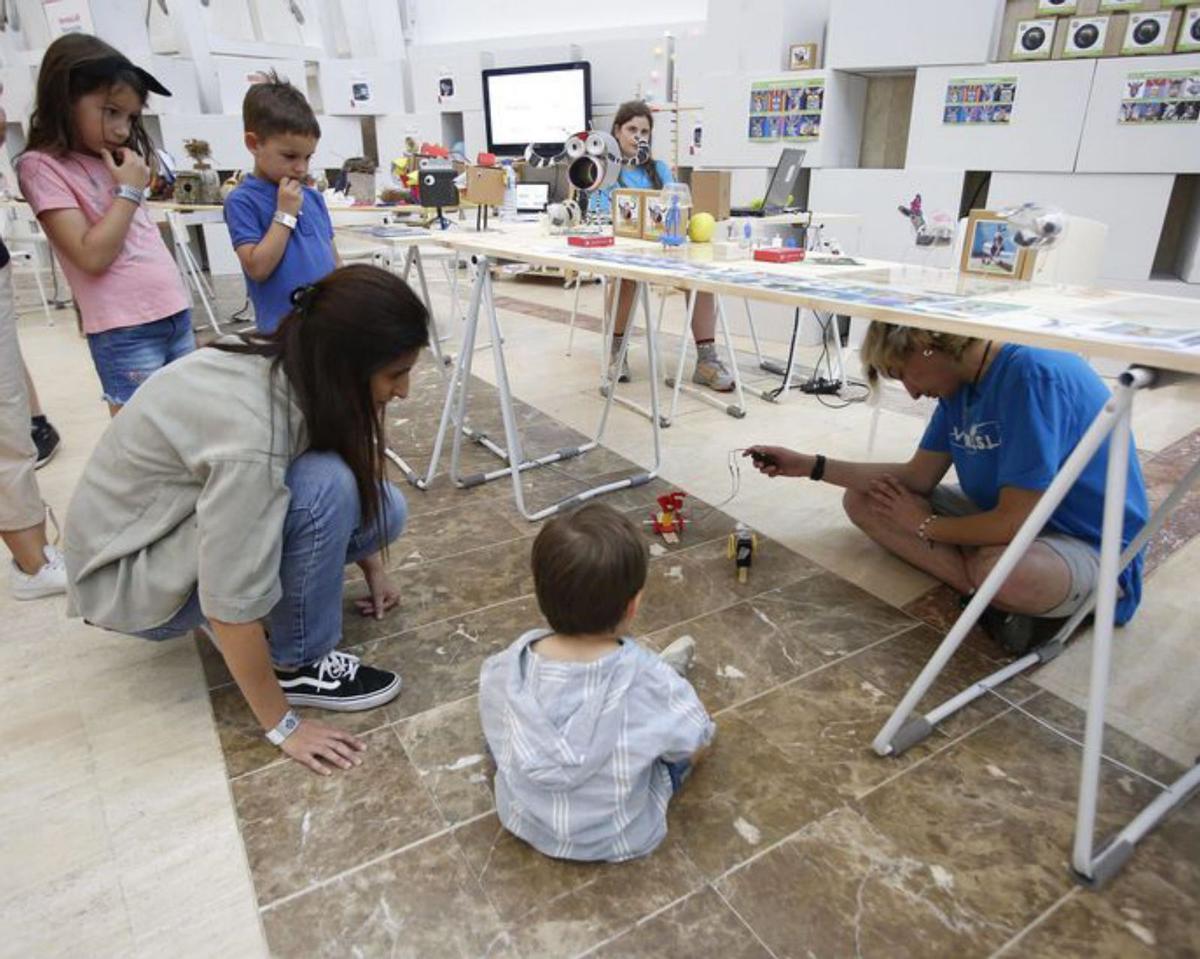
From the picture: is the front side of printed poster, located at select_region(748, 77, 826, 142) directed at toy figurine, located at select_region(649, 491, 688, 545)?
yes

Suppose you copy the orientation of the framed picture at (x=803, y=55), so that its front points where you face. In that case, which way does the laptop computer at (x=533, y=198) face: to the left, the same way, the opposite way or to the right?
the same way

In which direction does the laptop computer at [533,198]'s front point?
toward the camera

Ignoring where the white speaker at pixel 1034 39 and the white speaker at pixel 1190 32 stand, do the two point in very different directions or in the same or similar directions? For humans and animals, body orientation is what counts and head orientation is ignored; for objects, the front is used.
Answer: same or similar directions

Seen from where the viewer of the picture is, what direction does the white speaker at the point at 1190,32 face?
facing the viewer

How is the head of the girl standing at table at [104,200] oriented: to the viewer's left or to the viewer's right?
to the viewer's right

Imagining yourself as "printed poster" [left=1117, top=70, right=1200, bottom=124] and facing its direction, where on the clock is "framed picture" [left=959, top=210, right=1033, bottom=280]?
The framed picture is roughly at 12 o'clock from the printed poster.

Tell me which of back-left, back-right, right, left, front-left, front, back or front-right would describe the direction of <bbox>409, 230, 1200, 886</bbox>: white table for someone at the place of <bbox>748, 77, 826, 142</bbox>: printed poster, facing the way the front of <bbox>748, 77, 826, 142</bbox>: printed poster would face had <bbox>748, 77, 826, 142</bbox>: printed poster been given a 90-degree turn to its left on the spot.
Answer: right

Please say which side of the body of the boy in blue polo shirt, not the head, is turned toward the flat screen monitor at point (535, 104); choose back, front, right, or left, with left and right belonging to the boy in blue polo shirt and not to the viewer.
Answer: left

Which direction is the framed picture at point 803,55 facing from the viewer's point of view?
toward the camera

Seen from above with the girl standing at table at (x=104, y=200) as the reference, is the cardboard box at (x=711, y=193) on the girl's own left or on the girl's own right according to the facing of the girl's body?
on the girl's own left

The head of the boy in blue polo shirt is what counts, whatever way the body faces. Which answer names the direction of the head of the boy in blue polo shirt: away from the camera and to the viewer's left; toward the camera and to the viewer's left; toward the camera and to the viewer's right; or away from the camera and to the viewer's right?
toward the camera and to the viewer's right

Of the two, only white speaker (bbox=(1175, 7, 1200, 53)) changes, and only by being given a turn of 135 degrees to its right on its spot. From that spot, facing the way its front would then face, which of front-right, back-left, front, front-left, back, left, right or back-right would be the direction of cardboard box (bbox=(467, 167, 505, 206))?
left

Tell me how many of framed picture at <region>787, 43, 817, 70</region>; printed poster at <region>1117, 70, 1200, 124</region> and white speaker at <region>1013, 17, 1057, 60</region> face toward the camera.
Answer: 3

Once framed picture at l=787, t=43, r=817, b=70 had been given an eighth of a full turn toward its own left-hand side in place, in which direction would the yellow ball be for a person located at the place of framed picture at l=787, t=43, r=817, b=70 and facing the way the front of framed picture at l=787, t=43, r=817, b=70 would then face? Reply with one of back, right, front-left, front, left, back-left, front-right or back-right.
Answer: front-right

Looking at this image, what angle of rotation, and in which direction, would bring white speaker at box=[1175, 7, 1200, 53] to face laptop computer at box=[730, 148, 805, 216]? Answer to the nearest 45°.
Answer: approximately 45° to its right

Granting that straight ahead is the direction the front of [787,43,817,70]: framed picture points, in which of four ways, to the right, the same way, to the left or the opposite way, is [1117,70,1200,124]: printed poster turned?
the same way

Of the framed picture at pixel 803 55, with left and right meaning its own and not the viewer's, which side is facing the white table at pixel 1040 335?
front

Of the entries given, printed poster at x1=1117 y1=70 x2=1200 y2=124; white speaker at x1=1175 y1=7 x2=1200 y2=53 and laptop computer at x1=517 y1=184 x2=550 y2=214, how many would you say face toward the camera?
3

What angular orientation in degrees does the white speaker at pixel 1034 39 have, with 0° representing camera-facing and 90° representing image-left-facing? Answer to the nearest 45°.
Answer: approximately 0°
